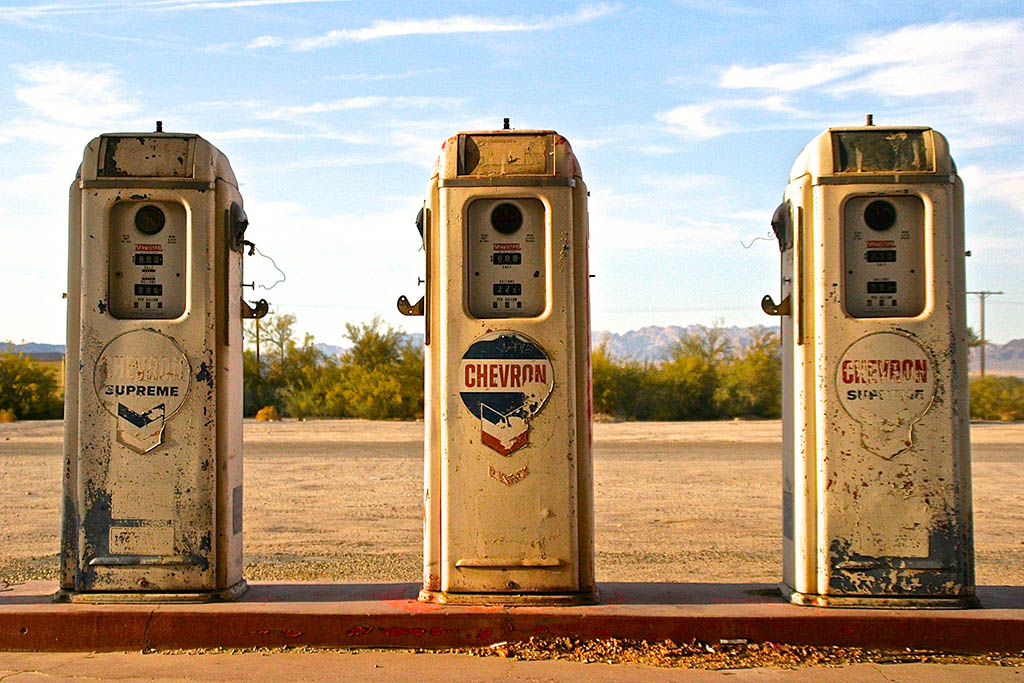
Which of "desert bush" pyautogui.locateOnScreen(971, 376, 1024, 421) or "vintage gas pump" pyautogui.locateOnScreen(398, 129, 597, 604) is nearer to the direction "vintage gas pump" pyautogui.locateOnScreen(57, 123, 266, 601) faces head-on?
the vintage gas pump

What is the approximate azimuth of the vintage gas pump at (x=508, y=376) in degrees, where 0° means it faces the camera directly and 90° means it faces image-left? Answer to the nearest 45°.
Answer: approximately 0°

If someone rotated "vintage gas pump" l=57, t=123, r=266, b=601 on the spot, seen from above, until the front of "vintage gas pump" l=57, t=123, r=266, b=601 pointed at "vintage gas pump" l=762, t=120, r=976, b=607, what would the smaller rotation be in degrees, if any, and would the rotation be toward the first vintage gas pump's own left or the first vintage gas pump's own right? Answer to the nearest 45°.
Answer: approximately 90° to the first vintage gas pump's own left

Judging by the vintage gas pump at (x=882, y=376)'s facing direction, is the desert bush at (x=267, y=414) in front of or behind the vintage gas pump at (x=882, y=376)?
behind

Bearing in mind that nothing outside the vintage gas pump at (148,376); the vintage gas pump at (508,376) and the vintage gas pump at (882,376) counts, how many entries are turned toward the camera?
3

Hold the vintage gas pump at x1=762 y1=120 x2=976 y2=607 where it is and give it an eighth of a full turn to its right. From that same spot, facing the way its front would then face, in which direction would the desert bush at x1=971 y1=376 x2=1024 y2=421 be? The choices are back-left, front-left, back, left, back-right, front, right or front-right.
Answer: back-right

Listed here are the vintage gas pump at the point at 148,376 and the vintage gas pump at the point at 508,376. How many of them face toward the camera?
2

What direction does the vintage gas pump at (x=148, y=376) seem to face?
toward the camera

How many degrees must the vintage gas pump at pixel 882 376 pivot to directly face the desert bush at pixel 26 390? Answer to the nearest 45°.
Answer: approximately 135° to its right

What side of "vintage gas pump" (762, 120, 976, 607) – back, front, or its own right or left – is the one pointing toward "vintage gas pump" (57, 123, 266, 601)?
right

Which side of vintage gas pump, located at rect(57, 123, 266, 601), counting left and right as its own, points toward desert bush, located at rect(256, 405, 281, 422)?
back

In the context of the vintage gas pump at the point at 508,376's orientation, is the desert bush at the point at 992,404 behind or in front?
behind
